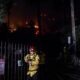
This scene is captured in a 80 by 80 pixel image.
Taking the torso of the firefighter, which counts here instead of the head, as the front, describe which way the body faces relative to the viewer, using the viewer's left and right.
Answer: facing the viewer and to the left of the viewer
